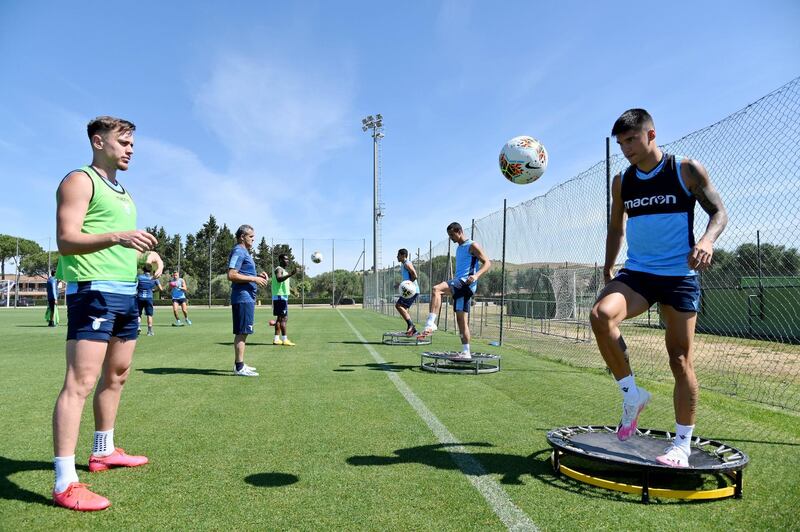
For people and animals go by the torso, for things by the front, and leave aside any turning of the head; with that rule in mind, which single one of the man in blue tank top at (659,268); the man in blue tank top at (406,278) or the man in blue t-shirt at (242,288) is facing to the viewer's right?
the man in blue t-shirt at (242,288)

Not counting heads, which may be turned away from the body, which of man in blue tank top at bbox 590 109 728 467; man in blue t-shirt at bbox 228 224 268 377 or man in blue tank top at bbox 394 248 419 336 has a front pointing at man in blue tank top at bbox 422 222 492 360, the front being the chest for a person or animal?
man in blue t-shirt at bbox 228 224 268 377

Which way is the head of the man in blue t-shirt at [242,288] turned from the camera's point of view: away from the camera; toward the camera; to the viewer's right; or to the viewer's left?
to the viewer's right

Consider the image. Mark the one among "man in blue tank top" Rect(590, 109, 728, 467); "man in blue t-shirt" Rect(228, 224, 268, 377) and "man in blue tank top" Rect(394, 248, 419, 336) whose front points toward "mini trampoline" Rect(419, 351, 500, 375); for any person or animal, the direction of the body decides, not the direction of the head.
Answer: "man in blue t-shirt" Rect(228, 224, 268, 377)

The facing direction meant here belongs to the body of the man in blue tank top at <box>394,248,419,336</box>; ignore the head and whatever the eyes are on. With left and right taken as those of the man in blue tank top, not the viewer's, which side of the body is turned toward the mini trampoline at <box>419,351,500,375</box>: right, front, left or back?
left

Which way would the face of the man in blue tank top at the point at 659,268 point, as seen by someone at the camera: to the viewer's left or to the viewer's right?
to the viewer's left

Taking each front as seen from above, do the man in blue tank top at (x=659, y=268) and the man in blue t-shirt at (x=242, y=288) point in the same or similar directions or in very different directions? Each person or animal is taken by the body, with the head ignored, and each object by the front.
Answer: very different directions
